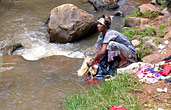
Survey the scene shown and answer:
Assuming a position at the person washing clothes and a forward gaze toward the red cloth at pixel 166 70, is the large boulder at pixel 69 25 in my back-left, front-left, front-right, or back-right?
back-left

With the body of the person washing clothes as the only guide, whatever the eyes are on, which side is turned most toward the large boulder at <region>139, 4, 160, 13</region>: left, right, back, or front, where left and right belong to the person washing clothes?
right

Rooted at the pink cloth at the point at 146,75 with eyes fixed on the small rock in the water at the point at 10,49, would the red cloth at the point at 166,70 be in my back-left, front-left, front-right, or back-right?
back-right

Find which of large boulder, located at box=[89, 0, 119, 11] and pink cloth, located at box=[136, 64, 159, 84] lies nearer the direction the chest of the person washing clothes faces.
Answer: the large boulder

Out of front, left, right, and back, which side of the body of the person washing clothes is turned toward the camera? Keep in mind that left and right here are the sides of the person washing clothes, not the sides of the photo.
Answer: left

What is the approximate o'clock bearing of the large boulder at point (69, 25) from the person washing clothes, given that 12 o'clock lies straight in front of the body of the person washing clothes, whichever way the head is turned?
The large boulder is roughly at 2 o'clock from the person washing clothes.

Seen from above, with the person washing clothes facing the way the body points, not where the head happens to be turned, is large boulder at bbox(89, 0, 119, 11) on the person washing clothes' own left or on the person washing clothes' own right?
on the person washing clothes' own right

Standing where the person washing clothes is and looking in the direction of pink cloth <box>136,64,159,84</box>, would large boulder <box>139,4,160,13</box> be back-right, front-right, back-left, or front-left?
back-left

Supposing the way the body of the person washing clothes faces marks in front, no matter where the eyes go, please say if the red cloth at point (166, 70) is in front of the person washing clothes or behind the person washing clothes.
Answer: behind

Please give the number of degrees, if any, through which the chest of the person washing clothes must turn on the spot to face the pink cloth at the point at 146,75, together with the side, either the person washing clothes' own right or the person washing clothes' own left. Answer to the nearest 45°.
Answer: approximately 135° to the person washing clothes' own left
